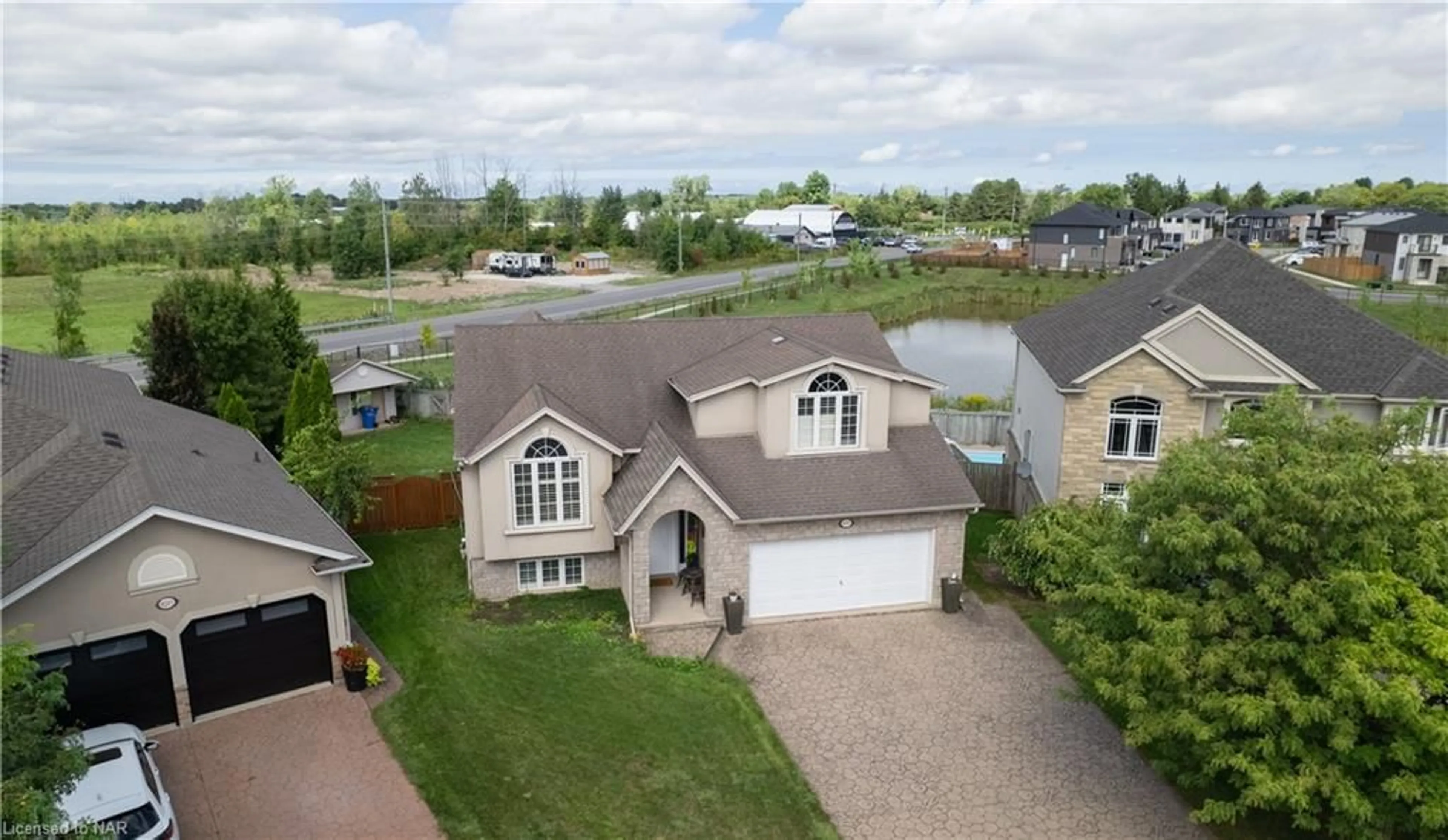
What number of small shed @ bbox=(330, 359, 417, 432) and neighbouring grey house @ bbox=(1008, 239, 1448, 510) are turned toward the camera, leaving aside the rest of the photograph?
2

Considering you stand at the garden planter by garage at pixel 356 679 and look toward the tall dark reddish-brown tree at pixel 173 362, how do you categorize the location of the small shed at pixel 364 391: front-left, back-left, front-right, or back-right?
front-right

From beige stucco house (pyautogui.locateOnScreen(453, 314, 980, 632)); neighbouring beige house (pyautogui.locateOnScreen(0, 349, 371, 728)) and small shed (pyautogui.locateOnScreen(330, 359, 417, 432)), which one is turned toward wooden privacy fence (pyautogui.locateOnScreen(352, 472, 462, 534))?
the small shed

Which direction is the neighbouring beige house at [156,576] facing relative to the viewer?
toward the camera

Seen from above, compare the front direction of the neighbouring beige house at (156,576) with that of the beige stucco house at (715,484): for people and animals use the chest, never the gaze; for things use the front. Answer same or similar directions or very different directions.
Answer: same or similar directions

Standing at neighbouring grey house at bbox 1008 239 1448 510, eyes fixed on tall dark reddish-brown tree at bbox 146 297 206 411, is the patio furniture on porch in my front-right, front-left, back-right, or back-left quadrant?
front-left

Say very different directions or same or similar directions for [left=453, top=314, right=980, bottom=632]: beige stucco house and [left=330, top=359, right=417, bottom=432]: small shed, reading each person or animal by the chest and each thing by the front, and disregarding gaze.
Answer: same or similar directions

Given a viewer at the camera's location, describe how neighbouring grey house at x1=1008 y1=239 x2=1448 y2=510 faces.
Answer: facing the viewer

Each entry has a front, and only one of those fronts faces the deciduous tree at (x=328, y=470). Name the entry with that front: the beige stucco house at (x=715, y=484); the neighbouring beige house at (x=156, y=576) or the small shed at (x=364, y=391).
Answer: the small shed

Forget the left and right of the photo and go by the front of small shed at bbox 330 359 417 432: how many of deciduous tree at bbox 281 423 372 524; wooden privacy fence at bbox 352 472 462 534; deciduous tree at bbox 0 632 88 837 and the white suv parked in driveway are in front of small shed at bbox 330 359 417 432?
4

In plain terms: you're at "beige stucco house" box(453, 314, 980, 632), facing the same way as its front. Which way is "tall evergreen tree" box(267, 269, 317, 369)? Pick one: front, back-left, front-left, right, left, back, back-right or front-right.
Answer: back-right

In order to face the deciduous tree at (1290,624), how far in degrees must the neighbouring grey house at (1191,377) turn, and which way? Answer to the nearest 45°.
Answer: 0° — it already faces it

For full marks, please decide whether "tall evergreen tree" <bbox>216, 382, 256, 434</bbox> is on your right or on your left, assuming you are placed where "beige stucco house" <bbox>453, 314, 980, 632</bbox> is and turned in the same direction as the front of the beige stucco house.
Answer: on your right

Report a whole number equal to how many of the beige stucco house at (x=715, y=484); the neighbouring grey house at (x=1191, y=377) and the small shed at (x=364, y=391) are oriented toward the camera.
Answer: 3

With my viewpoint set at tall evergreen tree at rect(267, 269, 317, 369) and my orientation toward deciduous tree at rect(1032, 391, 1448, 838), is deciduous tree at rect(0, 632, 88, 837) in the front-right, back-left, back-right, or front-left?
front-right

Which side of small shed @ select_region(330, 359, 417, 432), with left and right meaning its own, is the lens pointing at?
front

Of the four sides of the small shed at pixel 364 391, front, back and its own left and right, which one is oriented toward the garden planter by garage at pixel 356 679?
front

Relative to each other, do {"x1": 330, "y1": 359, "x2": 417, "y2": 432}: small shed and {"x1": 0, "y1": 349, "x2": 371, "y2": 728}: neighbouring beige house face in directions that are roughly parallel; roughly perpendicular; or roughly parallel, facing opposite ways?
roughly parallel
